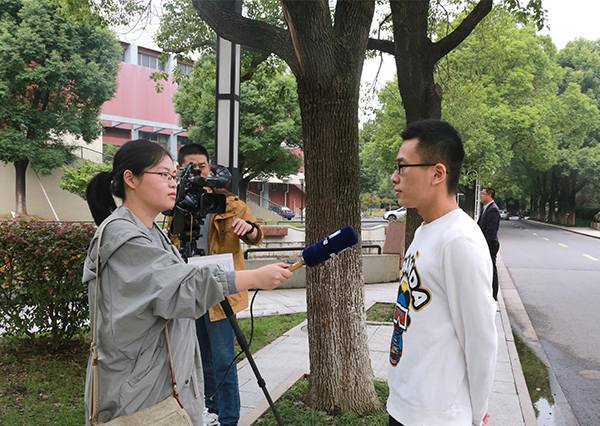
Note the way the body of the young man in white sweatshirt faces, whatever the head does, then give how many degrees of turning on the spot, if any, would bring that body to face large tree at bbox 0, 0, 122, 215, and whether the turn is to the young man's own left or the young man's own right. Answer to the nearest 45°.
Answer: approximately 45° to the young man's own right

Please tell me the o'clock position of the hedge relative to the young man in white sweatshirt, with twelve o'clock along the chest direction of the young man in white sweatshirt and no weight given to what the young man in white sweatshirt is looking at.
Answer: The hedge is roughly at 1 o'clock from the young man in white sweatshirt.

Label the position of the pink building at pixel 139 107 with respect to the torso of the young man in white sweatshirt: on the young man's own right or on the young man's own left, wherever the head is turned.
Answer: on the young man's own right

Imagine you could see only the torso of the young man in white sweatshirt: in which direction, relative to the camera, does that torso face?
to the viewer's left

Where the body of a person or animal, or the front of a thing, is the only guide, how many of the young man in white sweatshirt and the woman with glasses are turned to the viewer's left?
1

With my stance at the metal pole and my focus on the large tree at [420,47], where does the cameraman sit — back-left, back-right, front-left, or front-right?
back-right

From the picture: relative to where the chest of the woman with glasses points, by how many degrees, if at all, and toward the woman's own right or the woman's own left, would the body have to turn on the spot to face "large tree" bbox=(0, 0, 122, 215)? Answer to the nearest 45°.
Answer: approximately 90° to the woman's own left

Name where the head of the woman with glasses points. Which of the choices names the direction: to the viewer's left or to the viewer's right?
to the viewer's right

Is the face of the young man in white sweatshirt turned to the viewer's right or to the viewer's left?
to the viewer's left

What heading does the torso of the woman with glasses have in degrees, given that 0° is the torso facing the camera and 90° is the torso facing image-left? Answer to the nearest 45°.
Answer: approximately 270°
